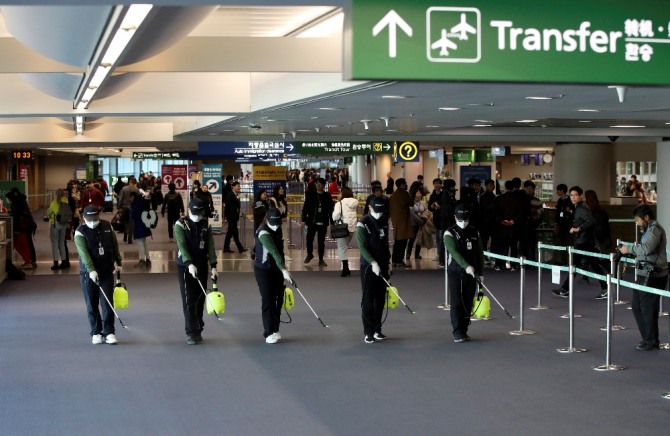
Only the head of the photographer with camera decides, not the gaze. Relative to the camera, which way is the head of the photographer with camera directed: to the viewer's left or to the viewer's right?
to the viewer's left

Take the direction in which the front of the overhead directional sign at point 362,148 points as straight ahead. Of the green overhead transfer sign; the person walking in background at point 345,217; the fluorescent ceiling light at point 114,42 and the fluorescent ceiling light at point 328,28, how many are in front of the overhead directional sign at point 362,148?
4

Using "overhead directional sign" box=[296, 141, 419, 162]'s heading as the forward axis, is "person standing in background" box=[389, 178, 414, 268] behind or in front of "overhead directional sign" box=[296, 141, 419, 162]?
in front

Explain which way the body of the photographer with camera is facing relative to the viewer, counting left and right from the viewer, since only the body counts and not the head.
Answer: facing to the left of the viewer

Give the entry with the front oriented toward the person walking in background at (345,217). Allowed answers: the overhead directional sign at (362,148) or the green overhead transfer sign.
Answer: the overhead directional sign

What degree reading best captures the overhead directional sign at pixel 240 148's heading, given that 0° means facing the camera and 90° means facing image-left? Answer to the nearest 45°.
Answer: approximately 0°

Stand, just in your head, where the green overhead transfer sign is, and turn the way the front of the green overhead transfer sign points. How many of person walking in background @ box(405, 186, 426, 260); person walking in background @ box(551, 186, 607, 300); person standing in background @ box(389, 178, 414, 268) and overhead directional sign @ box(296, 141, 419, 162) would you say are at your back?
4
